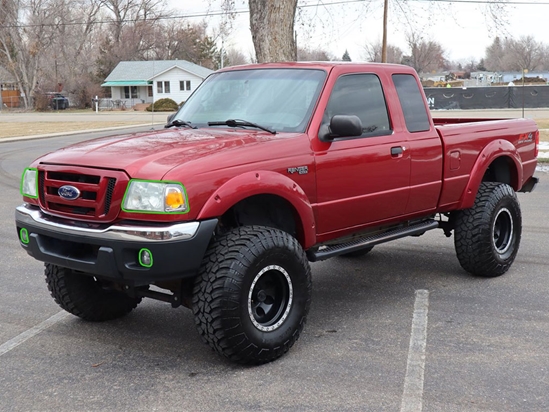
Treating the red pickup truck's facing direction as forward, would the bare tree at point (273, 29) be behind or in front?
behind

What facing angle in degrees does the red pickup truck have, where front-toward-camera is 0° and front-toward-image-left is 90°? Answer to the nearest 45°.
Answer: approximately 45°
